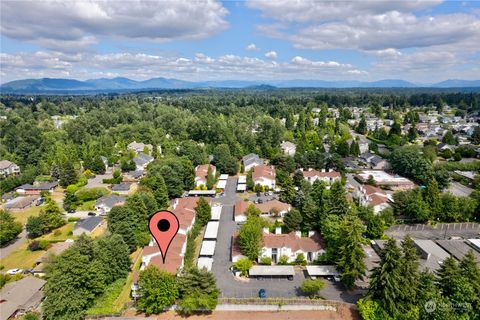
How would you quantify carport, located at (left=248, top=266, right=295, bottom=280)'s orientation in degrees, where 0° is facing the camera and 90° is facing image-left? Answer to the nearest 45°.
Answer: approximately 0°

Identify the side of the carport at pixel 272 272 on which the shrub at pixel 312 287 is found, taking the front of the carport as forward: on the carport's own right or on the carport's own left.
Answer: on the carport's own left

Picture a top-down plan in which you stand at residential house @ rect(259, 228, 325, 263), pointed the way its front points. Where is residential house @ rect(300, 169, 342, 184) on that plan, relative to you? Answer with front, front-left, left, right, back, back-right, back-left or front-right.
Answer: back

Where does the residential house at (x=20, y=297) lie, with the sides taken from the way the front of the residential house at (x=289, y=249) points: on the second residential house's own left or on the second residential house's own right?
on the second residential house's own right

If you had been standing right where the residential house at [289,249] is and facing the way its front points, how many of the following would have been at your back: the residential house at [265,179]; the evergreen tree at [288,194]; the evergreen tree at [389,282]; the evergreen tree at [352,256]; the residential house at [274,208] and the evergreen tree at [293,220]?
4

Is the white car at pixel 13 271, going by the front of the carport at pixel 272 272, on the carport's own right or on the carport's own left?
on the carport's own right

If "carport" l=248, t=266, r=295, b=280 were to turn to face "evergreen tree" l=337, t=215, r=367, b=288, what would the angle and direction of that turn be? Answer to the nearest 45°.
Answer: approximately 90° to its left

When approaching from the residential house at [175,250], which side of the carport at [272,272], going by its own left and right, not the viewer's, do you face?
right

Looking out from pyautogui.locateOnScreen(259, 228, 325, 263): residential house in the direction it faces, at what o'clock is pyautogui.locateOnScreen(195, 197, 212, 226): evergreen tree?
The evergreen tree is roughly at 4 o'clock from the residential house.

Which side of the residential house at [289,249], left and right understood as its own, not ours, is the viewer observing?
front

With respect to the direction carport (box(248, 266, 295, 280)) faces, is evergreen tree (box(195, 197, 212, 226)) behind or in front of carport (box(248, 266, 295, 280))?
behind

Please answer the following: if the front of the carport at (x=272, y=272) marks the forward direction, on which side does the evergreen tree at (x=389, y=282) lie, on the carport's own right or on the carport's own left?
on the carport's own left

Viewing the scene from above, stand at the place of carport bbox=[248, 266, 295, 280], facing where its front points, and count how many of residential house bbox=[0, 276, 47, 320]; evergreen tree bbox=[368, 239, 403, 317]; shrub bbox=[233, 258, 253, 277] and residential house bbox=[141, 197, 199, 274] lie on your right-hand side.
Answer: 3

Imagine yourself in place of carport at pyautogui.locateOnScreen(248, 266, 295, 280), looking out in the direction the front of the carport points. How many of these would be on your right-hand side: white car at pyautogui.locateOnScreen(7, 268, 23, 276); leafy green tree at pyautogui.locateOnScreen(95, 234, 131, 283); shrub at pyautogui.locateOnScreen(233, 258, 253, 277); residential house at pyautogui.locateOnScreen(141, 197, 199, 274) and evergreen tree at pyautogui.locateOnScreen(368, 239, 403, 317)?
4

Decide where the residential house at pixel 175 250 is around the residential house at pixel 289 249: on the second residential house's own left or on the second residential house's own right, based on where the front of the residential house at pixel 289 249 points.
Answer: on the second residential house's own right
